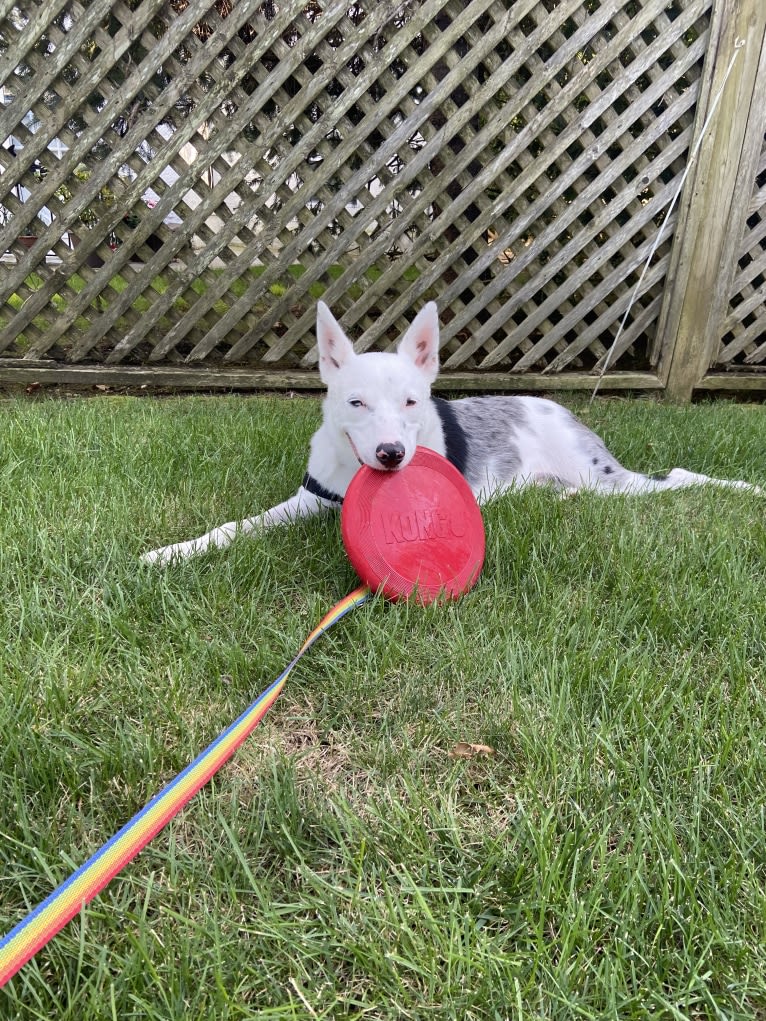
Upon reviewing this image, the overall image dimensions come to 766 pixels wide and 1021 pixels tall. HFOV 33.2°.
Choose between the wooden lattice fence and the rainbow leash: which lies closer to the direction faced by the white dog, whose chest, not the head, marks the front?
the rainbow leash

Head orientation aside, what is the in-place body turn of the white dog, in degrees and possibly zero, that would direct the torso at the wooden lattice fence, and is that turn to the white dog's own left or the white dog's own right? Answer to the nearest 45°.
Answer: approximately 135° to the white dog's own right

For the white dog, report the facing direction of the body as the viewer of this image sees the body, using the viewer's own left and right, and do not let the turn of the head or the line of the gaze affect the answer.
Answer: facing the viewer and to the left of the viewer

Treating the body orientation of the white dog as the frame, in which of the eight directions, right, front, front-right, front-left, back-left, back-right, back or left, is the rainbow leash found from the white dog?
front-left
